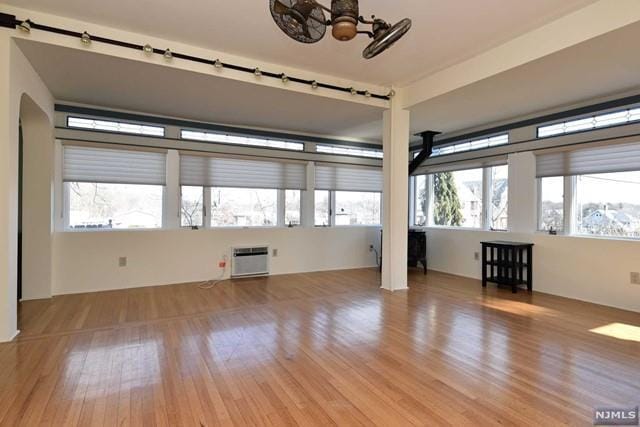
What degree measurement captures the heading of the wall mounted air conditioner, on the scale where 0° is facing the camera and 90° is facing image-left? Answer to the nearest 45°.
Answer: approximately 0°

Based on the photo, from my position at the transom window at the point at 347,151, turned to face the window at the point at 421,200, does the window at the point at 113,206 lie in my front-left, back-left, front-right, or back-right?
back-right

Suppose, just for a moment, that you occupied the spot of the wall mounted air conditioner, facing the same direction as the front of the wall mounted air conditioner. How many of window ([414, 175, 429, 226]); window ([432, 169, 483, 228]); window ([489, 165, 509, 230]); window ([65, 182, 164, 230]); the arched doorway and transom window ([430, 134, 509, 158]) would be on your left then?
4

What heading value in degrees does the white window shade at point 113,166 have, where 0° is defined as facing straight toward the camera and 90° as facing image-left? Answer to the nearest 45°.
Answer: approximately 0°

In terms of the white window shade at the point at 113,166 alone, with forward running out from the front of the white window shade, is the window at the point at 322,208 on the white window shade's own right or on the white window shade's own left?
on the white window shade's own left

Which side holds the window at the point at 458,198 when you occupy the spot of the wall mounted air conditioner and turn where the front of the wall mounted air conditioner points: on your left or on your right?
on your left

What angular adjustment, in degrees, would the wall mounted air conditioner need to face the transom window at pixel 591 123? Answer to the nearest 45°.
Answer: approximately 45° to its left

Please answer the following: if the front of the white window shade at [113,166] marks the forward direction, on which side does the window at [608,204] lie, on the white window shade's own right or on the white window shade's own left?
on the white window shade's own left

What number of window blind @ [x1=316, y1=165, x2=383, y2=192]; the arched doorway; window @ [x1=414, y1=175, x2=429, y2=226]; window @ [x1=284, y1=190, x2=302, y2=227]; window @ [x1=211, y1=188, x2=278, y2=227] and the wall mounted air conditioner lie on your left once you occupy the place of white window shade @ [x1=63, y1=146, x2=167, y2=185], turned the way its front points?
5

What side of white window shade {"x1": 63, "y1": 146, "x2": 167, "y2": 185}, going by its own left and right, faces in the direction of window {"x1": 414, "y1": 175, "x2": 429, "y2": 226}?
left

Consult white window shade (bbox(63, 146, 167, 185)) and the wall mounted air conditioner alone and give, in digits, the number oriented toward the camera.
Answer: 2

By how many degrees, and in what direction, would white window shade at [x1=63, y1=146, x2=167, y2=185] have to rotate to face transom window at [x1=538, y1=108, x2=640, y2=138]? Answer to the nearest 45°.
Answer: approximately 45° to its left
